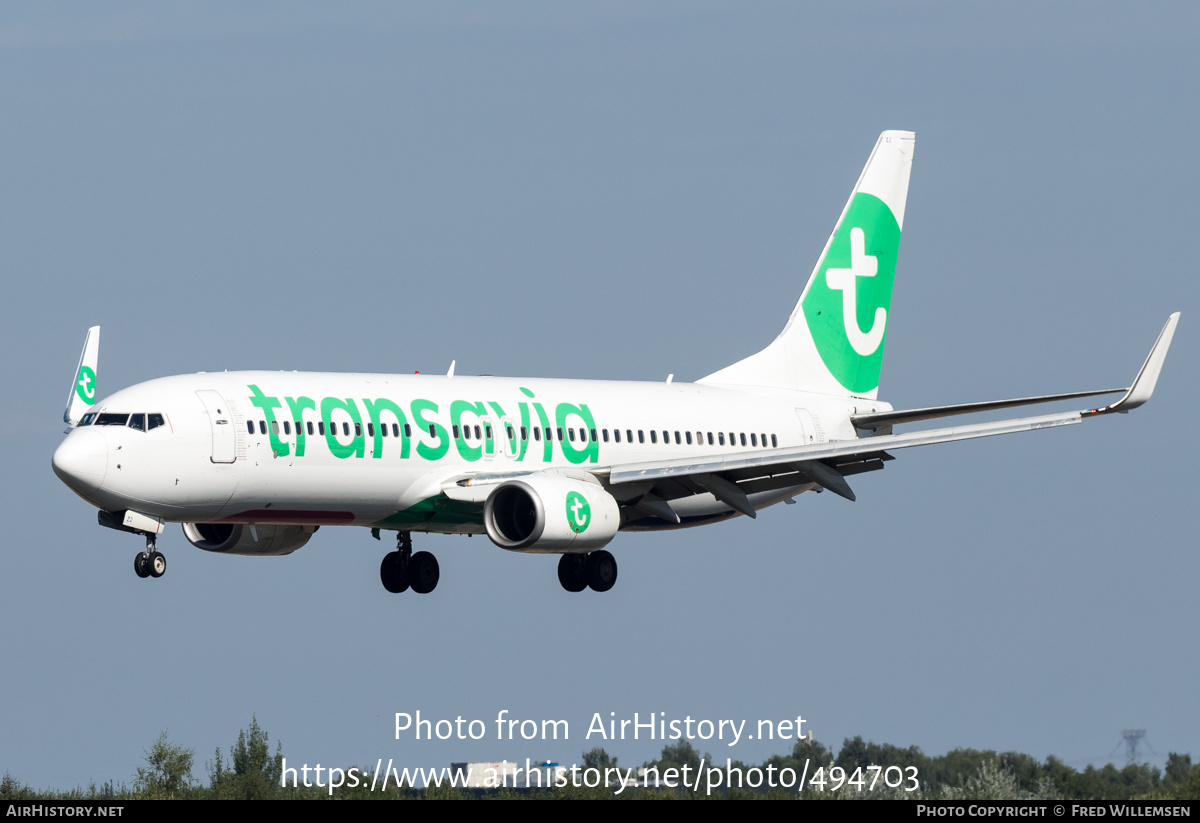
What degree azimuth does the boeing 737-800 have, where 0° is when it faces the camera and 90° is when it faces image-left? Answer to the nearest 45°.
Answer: approximately 45°
